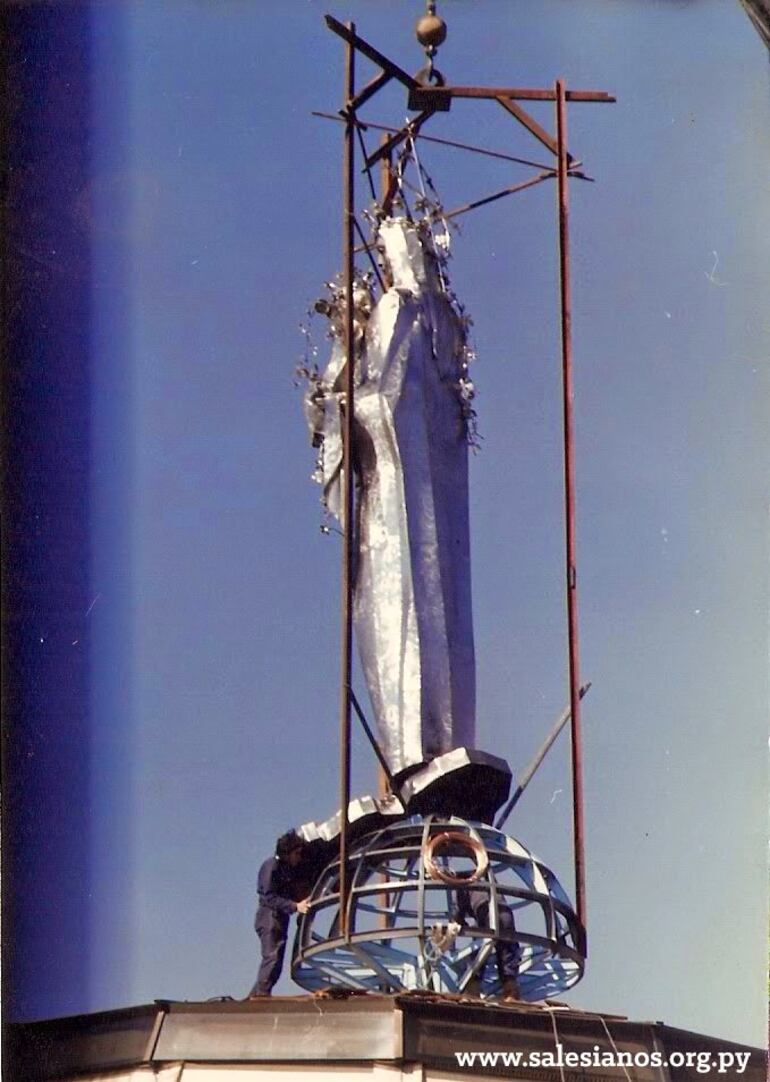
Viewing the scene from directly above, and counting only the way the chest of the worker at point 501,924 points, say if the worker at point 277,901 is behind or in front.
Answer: in front

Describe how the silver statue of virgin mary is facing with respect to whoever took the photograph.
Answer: facing away from the viewer and to the left of the viewer
